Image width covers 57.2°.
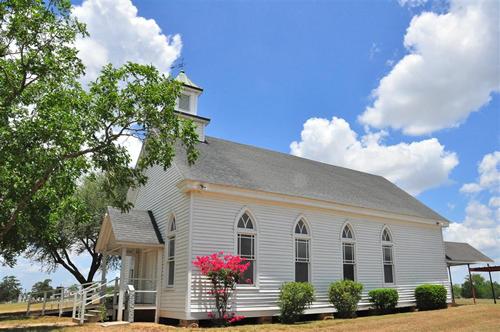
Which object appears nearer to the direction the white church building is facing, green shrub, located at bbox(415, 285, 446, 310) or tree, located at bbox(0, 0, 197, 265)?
the tree

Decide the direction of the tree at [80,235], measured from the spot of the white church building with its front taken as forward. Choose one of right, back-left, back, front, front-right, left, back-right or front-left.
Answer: right

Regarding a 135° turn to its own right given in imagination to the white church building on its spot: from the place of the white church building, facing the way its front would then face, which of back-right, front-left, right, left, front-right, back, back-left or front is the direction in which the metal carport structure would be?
front-right

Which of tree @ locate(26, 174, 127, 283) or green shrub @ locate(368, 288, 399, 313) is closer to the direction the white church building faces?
the tree

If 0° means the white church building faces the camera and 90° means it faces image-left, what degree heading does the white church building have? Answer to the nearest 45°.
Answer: approximately 45°
